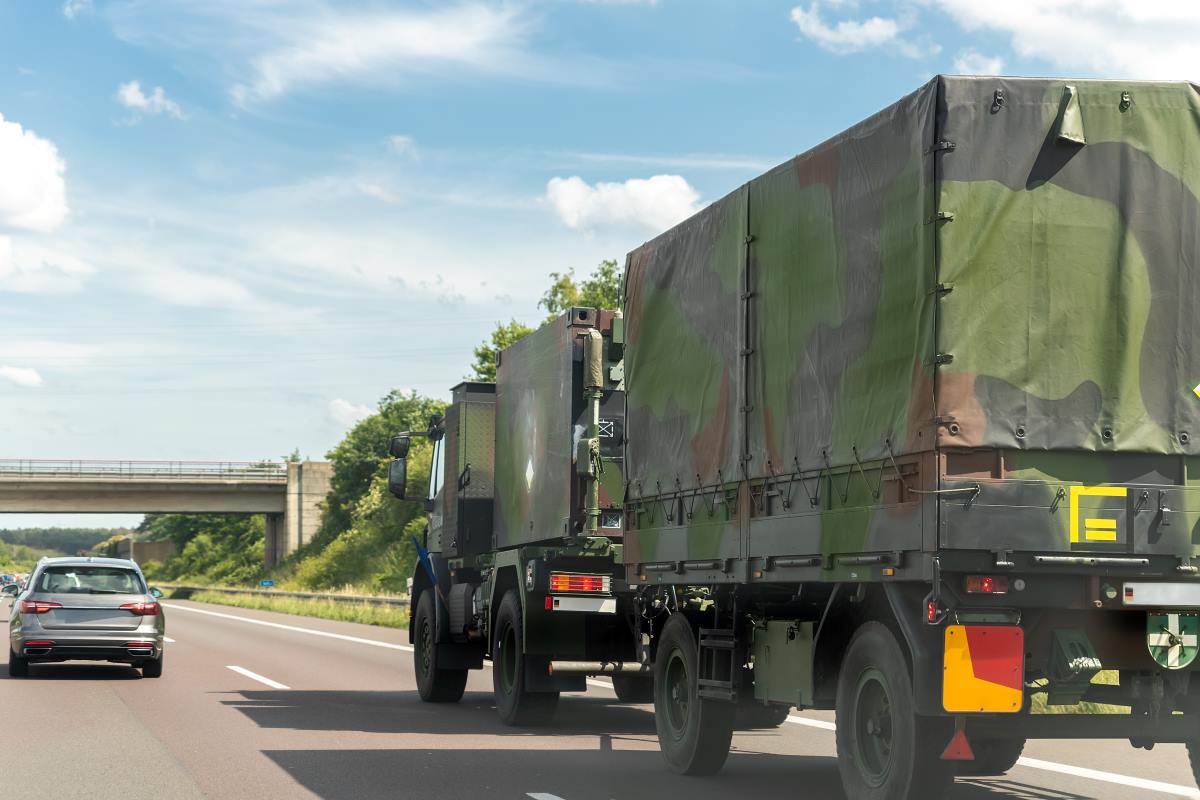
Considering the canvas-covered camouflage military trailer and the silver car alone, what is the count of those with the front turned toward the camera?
0

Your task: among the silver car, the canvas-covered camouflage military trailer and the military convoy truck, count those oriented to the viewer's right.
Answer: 0

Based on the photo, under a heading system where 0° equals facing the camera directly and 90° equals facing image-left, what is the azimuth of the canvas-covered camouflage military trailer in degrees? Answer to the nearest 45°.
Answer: approximately 135°

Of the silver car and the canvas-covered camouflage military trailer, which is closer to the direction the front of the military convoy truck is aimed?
the silver car

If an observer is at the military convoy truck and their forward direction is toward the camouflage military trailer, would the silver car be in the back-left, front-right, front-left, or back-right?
back-right

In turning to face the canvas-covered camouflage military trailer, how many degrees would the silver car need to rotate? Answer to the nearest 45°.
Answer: approximately 180°

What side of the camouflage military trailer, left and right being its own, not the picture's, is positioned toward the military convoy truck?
front

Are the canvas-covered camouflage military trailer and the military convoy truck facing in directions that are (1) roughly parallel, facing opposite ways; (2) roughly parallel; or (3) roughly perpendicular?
roughly parallel

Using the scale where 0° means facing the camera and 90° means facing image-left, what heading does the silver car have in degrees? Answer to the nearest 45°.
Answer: approximately 180°

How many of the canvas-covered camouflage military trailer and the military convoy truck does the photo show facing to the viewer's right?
0

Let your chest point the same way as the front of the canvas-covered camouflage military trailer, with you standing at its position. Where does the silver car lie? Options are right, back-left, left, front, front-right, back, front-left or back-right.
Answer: front

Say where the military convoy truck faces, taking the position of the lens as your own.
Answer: facing away from the viewer and to the left of the viewer

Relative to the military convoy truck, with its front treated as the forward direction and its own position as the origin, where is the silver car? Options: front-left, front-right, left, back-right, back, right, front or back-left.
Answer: front

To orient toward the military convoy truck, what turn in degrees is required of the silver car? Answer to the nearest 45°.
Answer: approximately 135° to its right
